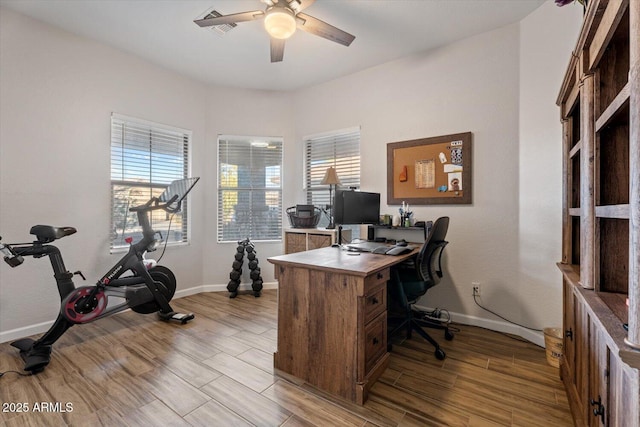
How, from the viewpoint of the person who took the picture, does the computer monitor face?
facing the viewer and to the right of the viewer

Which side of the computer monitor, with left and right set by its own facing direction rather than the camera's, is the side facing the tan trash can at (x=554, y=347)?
front

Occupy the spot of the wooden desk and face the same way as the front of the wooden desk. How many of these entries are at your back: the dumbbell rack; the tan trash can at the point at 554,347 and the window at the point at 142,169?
2

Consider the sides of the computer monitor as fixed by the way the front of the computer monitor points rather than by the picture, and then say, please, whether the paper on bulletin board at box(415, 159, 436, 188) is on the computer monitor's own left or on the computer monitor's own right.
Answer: on the computer monitor's own left

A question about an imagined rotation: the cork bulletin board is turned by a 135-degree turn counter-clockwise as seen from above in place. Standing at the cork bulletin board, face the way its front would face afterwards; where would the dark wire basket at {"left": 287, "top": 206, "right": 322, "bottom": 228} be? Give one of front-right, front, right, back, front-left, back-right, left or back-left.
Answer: back

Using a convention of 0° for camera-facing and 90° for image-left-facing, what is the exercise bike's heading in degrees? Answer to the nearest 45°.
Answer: approximately 225°

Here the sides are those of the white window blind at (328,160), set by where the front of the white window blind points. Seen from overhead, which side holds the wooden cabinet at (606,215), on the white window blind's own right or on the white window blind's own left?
on the white window blind's own left

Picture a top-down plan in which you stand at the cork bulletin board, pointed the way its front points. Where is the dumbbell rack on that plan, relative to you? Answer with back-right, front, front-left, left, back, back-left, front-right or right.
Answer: front-right

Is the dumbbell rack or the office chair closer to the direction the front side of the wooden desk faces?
the office chair

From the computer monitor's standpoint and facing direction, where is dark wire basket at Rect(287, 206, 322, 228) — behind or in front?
behind

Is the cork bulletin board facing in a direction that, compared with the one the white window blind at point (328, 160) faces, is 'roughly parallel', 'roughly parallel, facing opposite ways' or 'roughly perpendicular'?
roughly parallel

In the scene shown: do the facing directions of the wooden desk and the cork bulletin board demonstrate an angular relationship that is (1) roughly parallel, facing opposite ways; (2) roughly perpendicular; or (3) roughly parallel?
roughly perpendicular

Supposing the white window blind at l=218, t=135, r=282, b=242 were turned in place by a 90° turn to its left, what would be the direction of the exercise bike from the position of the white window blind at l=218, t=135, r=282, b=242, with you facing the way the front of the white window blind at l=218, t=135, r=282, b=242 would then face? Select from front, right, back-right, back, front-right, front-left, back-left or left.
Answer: back-right

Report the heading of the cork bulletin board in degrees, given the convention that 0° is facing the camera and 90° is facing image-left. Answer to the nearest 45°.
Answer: approximately 45°

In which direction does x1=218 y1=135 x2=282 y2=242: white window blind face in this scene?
toward the camera

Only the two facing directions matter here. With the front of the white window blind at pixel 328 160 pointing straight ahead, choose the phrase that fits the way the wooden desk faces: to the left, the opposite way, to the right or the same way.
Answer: to the left

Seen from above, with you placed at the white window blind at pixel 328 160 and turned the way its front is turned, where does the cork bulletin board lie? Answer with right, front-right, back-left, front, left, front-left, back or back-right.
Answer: left
